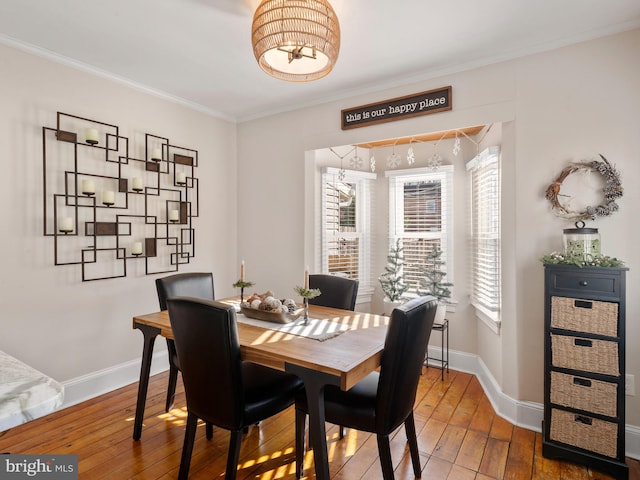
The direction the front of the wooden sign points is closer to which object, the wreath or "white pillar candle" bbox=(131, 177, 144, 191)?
the white pillar candle

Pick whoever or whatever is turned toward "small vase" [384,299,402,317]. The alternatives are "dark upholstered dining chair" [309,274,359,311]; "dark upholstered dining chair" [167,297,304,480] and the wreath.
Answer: "dark upholstered dining chair" [167,297,304,480]

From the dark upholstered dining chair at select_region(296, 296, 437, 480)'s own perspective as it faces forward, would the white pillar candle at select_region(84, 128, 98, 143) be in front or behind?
in front

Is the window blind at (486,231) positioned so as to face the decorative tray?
yes

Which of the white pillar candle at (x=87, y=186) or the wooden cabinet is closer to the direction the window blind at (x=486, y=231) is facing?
the white pillar candle

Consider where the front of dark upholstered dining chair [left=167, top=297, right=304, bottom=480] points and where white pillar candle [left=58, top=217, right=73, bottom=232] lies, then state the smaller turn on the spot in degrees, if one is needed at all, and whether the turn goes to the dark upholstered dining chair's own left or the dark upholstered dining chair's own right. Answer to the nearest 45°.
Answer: approximately 90° to the dark upholstered dining chair's own left

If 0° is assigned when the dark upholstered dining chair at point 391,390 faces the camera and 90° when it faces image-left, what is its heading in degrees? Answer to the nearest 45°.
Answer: approximately 135°

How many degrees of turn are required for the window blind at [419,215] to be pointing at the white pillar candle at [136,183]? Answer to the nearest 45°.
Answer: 0° — it already faces it
